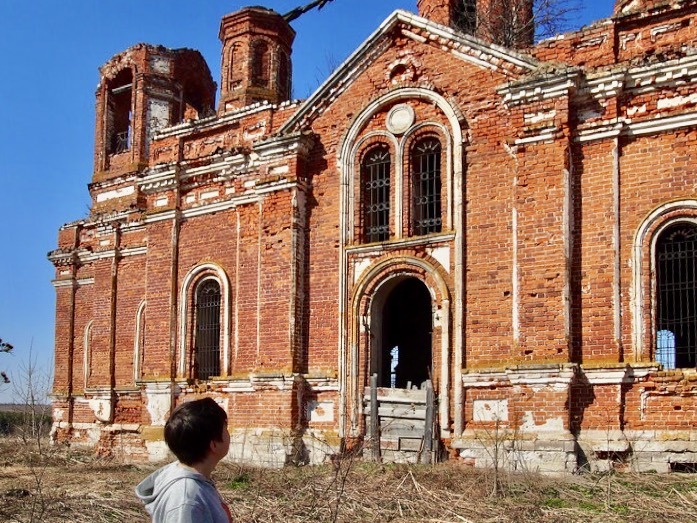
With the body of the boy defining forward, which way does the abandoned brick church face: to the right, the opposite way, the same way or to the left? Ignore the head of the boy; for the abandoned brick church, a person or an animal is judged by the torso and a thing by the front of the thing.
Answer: the opposite way

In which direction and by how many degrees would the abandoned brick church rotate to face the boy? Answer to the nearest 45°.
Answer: approximately 45° to its left

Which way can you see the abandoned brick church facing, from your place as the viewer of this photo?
facing the viewer and to the left of the viewer

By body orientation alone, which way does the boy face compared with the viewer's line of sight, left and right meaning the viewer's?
facing away from the viewer and to the right of the viewer

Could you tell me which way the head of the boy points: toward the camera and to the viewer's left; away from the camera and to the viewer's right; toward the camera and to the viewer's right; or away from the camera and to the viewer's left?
away from the camera and to the viewer's right
